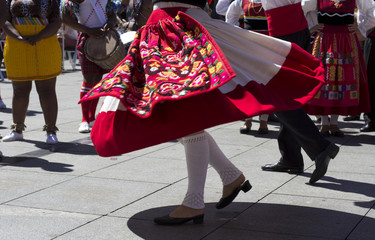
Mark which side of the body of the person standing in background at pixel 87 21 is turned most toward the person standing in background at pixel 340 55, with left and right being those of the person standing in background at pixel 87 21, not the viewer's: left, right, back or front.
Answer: left

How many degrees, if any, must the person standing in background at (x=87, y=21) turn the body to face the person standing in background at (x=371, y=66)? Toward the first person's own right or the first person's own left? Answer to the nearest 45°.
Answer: approximately 90° to the first person's own left

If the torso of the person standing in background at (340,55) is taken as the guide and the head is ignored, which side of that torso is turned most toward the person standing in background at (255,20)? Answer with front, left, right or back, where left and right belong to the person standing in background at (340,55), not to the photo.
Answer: right

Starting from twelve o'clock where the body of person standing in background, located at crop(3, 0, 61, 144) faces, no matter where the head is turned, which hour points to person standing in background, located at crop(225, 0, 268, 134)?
person standing in background, located at crop(225, 0, 268, 134) is roughly at 9 o'clock from person standing in background, located at crop(3, 0, 61, 144).

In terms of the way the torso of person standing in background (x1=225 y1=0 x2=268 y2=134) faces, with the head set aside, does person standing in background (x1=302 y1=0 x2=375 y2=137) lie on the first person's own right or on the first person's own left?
on the first person's own left

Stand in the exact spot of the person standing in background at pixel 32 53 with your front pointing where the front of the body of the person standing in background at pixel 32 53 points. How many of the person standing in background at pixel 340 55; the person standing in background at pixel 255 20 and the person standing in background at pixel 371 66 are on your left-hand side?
3

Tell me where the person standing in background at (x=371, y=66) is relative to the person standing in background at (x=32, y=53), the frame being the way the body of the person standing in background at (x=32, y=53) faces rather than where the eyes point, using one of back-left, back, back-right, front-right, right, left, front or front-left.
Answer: left
